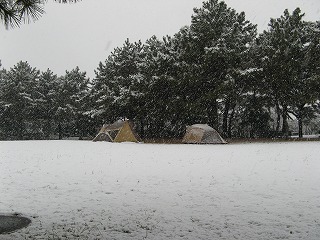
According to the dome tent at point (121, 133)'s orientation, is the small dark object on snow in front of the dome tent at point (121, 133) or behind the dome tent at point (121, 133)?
in front

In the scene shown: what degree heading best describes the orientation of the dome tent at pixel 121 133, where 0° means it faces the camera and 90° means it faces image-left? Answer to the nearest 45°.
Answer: approximately 45°

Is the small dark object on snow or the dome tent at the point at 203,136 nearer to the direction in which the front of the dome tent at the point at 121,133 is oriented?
the small dark object on snow
